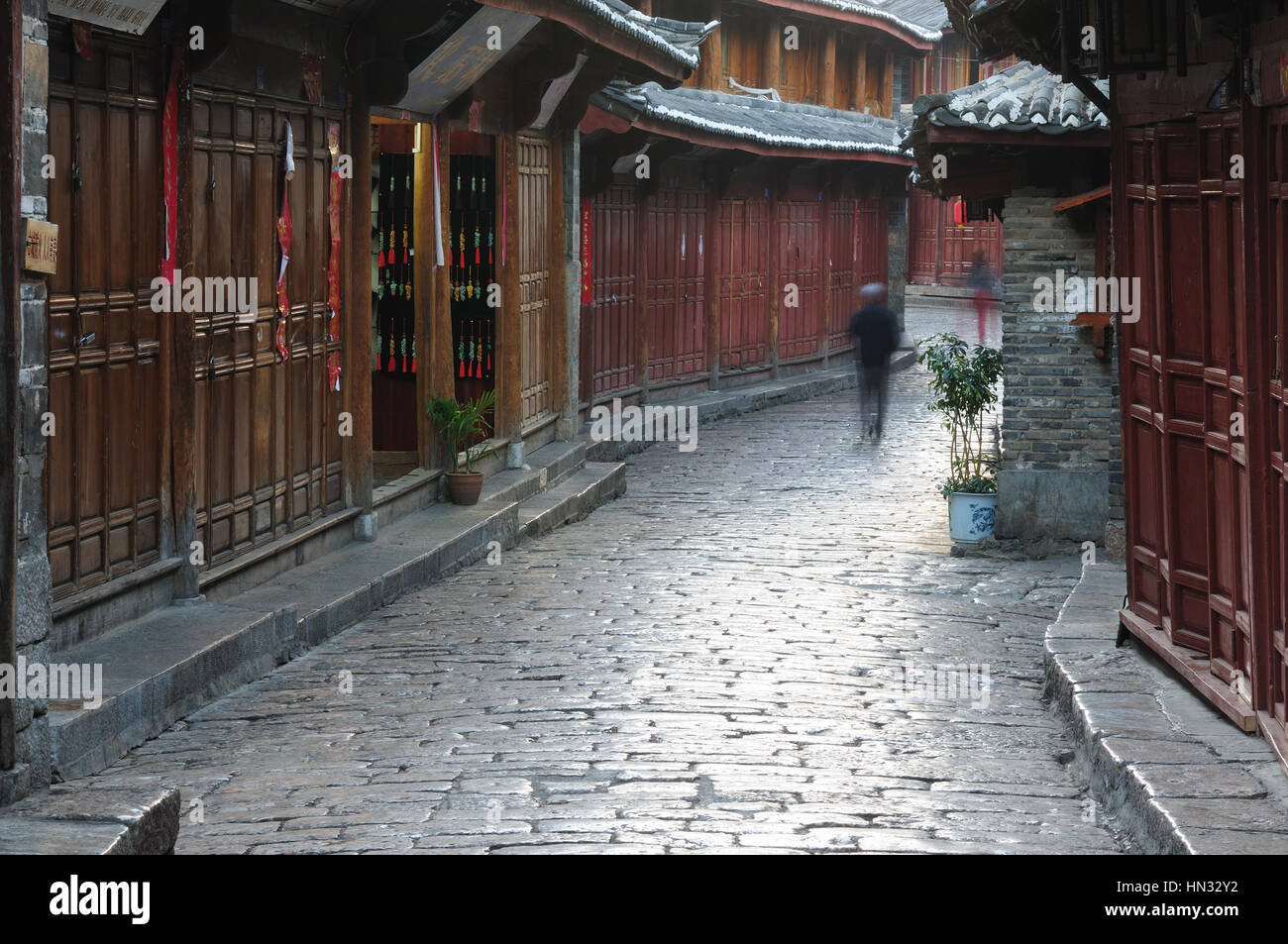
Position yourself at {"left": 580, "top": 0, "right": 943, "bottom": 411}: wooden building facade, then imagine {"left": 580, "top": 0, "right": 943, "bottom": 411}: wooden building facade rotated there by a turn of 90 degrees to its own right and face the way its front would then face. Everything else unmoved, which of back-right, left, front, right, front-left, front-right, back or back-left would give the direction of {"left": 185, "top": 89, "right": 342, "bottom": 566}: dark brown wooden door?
front-left

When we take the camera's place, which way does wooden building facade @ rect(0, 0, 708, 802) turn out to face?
facing the viewer and to the right of the viewer

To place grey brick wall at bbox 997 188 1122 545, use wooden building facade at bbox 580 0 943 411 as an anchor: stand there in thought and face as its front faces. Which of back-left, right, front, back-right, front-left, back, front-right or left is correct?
front-right

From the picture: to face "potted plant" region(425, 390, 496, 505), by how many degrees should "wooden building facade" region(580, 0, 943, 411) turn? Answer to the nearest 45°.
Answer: approximately 45° to its right

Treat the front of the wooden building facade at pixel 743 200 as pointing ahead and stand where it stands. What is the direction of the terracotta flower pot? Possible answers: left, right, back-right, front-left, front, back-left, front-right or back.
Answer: front-right

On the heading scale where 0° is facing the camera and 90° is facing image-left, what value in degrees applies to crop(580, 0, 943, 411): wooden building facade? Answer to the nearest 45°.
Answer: approximately 315°

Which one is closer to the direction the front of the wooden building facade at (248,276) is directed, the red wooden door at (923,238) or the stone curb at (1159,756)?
the stone curb
